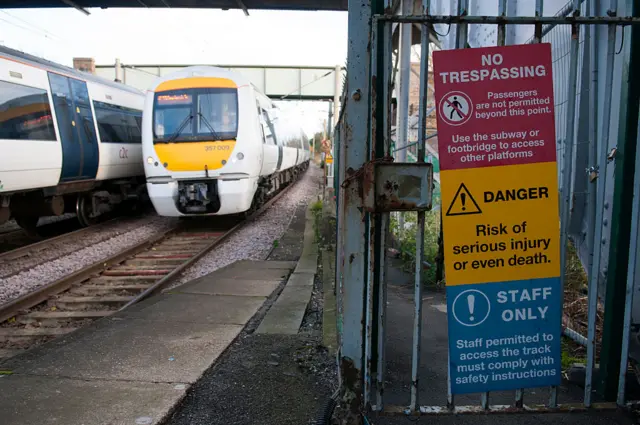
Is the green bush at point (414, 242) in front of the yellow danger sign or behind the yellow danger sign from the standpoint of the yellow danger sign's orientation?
behind

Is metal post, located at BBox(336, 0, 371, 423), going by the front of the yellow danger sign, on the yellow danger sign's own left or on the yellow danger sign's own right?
on the yellow danger sign's own right

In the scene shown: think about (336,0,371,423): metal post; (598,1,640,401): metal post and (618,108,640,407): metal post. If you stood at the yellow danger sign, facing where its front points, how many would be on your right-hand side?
1

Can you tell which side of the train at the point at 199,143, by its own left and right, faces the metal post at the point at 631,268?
front

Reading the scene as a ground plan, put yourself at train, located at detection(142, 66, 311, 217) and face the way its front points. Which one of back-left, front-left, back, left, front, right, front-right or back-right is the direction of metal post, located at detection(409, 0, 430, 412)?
front

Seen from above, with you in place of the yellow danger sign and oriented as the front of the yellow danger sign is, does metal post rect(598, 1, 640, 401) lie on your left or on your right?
on your left

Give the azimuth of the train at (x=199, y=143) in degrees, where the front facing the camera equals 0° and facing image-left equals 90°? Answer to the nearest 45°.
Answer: approximately 0°

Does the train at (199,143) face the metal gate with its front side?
yes

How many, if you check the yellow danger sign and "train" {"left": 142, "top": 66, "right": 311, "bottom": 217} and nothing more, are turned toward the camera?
2

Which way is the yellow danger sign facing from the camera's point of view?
toward the camera

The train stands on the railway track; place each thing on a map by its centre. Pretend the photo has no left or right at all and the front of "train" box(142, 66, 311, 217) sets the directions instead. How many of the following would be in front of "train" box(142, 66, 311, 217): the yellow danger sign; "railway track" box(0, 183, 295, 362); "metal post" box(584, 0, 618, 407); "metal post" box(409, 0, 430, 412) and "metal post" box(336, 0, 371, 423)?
5

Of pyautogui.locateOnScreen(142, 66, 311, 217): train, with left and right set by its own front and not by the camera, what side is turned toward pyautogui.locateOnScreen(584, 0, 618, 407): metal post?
front

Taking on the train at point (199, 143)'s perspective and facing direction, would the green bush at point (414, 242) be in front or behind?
in front

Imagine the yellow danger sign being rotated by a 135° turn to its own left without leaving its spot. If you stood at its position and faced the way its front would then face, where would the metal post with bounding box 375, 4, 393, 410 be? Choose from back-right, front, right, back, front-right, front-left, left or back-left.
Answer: back-left
